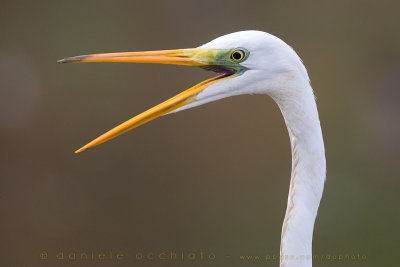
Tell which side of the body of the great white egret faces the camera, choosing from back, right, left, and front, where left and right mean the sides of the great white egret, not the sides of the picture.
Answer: left
